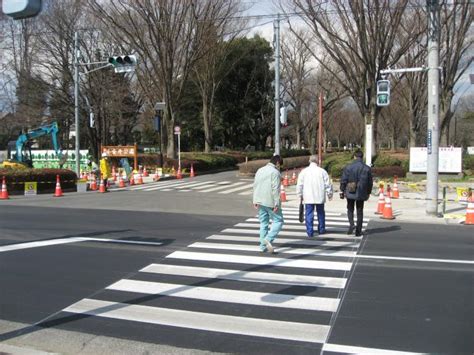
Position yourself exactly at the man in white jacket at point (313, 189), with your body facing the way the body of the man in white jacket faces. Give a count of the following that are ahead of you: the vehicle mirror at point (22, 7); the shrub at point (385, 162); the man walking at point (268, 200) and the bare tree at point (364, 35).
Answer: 2

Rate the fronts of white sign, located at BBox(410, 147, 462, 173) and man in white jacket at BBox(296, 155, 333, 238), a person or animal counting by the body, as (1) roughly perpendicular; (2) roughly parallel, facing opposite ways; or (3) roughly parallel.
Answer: roughly parallel, facing opposite ways

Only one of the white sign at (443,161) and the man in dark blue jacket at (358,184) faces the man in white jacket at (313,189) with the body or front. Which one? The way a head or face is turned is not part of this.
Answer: the white sign

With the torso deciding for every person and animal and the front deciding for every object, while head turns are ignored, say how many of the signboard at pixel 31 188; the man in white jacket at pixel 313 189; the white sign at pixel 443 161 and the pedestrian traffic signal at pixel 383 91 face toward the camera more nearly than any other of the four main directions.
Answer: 3

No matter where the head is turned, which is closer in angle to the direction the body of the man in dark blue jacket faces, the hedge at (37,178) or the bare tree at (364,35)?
the bare tree

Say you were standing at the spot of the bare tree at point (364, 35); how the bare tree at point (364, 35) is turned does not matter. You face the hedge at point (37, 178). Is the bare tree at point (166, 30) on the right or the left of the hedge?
right

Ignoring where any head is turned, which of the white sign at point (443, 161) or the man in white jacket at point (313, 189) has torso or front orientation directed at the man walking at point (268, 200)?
the white sign

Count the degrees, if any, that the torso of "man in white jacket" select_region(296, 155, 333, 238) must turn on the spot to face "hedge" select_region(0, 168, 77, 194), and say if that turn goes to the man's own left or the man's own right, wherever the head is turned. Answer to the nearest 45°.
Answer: approximately 45° to the man's own left

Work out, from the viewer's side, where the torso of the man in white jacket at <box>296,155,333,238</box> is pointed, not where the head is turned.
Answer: away from the camera

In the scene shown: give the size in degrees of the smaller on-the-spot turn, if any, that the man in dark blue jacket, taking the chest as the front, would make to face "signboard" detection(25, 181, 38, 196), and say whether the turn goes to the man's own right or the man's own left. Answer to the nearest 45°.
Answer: approximately 45° to the man's own left

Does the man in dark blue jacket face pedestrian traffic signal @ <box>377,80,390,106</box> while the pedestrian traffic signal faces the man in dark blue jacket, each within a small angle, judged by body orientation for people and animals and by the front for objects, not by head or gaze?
yes

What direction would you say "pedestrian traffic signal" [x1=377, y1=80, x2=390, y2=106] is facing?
toward the camera

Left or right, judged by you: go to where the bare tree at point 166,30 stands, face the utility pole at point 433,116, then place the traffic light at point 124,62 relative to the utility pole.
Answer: right

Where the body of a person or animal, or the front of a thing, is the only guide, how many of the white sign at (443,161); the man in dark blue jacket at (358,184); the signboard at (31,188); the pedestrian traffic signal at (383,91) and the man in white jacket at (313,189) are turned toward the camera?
3

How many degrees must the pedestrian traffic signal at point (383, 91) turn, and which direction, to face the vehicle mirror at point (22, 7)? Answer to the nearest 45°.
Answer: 0° — it already faces it

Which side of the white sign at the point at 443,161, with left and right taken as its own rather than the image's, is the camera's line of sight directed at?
front

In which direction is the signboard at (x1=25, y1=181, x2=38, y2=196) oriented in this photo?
toward the camera

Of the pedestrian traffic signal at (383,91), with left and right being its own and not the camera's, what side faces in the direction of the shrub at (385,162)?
back

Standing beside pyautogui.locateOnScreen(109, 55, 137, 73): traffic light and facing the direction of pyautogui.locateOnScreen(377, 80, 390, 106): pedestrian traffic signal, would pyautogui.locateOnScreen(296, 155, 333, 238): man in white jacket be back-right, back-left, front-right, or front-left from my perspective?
front-right

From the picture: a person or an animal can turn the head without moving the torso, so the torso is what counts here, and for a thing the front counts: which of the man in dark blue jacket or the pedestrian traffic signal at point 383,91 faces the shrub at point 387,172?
the man in dark blue jacket

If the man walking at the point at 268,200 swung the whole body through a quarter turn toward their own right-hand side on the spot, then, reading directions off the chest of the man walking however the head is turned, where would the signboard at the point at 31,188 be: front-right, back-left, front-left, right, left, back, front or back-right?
back
